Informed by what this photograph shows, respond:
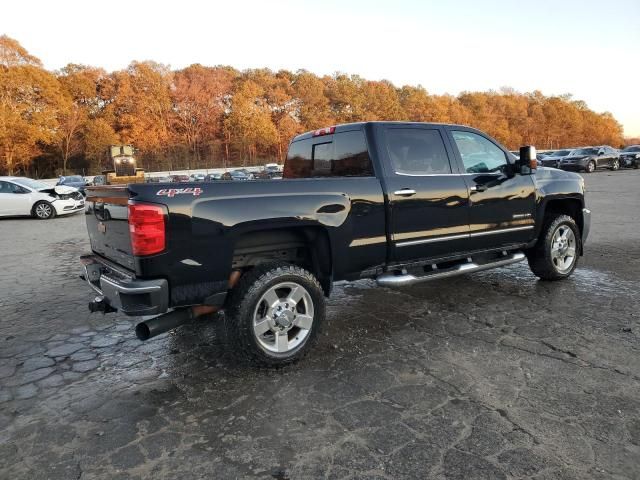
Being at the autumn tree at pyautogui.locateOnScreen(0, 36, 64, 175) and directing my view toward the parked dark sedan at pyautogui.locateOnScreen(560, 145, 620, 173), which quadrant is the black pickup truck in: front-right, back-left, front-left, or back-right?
front-right

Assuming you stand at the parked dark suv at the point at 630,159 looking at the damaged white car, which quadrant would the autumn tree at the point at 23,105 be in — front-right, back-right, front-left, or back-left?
front-right

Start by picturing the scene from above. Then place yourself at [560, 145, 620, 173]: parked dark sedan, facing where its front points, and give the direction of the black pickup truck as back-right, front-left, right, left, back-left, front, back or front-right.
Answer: front-left

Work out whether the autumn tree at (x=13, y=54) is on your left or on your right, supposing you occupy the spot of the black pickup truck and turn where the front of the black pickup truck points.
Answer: on your left

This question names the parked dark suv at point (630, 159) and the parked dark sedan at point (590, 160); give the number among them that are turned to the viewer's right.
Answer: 0

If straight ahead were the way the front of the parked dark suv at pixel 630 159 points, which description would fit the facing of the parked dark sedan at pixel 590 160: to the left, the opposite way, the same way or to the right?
the same way

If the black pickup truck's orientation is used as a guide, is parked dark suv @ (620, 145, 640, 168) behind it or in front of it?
in front

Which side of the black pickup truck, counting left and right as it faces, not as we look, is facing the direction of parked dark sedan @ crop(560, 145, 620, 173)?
front

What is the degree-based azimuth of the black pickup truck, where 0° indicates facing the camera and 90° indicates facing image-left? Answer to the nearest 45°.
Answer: approximately 225°

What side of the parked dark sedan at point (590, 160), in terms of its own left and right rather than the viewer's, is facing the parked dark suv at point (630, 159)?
back

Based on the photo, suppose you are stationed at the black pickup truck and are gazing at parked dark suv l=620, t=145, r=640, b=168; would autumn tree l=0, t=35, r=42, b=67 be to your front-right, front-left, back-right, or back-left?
front-left

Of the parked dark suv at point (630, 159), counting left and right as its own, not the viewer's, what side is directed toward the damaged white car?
front

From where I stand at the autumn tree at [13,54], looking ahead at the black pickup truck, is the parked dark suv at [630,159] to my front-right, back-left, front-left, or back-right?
front-left

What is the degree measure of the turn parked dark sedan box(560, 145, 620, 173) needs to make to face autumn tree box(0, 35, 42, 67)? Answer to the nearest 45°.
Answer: approximately 45° to its right

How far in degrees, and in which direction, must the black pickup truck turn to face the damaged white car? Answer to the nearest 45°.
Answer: approximately 90° to its left

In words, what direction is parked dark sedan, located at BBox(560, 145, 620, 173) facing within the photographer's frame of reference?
facing the viewer and to the left of the viewer

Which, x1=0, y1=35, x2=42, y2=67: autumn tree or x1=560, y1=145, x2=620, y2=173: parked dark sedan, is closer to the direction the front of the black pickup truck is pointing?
the parked dark sedan

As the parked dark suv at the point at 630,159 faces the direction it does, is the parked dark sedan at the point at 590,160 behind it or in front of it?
in front

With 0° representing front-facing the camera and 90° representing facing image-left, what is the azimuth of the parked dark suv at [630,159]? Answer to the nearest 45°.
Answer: approximately 45°
